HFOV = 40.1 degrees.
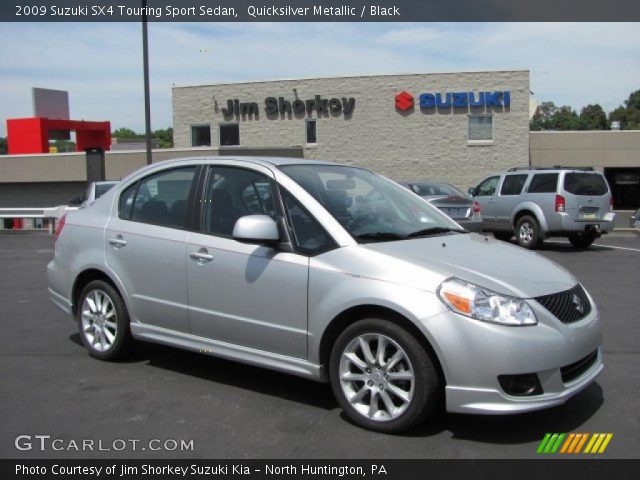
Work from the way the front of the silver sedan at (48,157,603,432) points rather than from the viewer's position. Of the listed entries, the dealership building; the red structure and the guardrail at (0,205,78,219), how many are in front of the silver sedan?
0

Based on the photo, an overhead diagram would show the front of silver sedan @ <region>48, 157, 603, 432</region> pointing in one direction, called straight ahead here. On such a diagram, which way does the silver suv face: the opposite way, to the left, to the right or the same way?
the opposite way

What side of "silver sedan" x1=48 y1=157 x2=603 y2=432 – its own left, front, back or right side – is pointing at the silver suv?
left

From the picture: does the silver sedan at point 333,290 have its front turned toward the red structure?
no

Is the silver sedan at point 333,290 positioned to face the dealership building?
no

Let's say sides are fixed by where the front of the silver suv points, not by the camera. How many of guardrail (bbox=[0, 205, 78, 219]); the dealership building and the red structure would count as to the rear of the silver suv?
0

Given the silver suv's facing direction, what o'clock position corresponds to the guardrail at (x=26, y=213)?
The guardrail is roughly at 11 o'clock from the silver suv.

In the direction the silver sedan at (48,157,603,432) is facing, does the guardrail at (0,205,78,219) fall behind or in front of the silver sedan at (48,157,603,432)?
behind

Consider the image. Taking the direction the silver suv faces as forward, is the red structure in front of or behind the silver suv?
in front

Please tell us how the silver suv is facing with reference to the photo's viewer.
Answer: facing away from the viewer and to the left of the viewer

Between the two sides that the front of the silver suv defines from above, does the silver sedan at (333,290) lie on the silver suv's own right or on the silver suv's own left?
on the silver suv's own left
